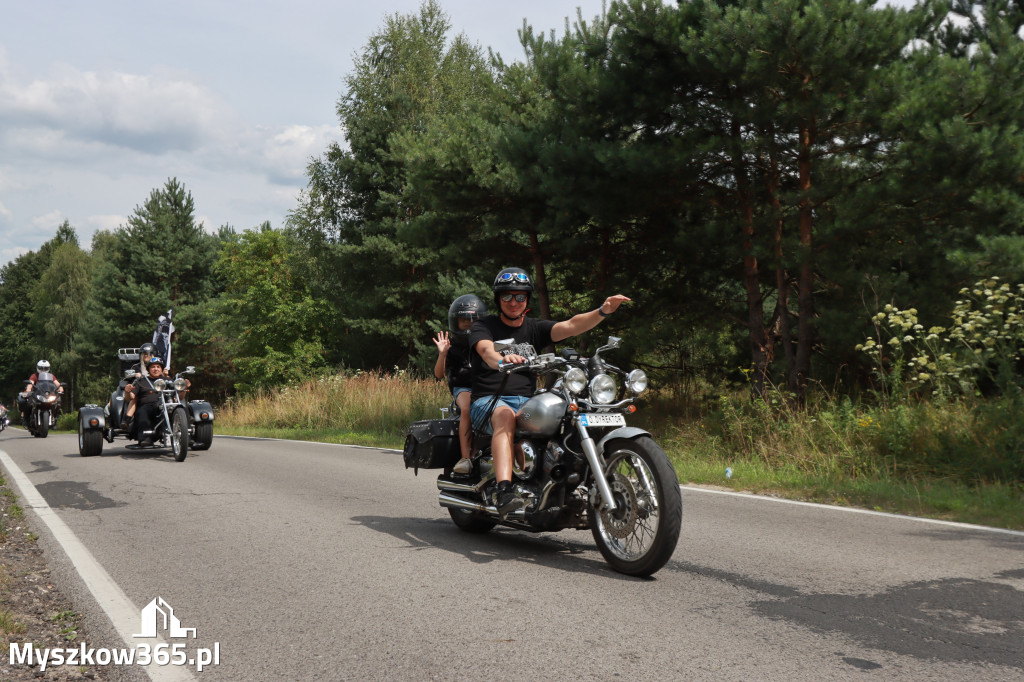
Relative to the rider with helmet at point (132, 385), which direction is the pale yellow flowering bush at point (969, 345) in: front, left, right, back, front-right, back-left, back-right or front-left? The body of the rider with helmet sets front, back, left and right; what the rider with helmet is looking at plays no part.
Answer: front

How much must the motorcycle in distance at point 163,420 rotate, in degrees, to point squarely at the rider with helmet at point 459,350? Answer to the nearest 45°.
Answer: approximately 45° to its right

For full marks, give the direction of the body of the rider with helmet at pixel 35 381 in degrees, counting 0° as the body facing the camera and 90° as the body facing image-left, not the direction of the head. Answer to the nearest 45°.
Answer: approximately 0°

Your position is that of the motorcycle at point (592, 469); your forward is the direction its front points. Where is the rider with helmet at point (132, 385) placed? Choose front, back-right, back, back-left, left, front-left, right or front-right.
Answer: back

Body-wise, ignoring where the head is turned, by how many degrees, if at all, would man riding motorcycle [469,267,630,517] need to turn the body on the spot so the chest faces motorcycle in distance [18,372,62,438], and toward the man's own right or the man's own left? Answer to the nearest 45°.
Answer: approximately 180°

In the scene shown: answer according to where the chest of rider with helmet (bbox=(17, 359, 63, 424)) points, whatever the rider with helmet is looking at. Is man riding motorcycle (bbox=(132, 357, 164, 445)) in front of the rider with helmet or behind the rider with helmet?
in front

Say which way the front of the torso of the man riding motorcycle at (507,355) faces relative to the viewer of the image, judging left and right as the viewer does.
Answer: facing the viewer and to the right of the viewer

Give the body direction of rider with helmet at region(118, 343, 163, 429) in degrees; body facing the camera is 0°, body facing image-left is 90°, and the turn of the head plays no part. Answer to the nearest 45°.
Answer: approximately 315°

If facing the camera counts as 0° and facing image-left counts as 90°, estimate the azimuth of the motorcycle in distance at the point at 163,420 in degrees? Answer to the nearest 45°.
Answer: approximately 315°

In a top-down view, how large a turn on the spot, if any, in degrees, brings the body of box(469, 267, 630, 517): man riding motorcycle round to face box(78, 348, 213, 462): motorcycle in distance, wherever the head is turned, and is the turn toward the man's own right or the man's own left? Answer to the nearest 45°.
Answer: approximately 180°
